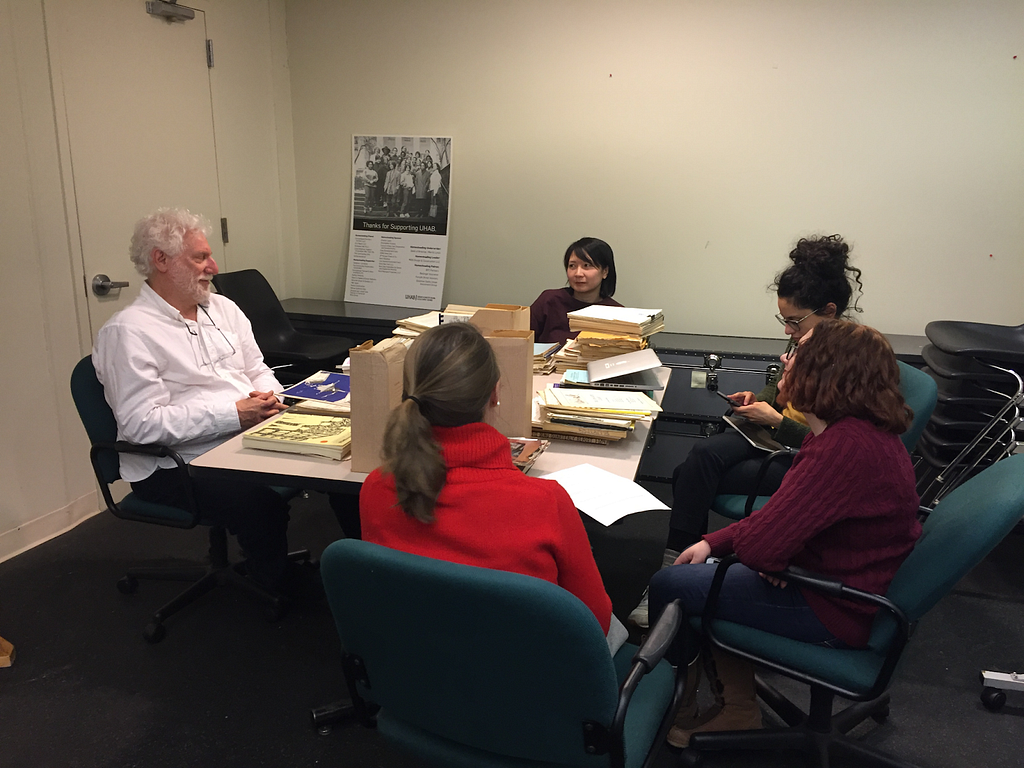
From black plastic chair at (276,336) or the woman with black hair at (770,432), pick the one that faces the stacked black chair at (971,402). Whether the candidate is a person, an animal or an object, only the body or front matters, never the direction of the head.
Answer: the black plastic chair

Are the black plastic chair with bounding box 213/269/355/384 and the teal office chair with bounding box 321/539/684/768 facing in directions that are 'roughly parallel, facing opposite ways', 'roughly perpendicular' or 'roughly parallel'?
roughly perpendicular

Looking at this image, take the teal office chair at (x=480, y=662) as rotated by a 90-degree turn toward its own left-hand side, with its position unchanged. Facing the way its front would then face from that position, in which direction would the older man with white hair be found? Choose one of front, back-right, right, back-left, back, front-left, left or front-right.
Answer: front

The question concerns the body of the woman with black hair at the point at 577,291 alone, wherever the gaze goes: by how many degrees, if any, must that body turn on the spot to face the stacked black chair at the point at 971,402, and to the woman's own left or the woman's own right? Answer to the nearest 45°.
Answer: approximately 90° to the woman's own left

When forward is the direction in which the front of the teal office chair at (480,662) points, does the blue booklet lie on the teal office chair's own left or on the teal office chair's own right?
on the teal office chair's own left

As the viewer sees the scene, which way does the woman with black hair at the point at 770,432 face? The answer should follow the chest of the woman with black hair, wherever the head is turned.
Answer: to the viewer's left

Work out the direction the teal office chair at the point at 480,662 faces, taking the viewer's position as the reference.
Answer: facing away from the viewer and to the right of the viewer

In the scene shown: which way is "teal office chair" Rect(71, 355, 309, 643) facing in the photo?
to the viewer's right

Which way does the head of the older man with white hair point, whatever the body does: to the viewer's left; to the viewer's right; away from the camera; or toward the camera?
to the viewer's right

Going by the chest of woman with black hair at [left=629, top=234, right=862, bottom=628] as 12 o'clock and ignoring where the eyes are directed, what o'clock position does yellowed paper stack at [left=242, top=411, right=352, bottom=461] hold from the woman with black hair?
The yellowed paper stack is roughly at 11 o'clock from the woman with black hair.
